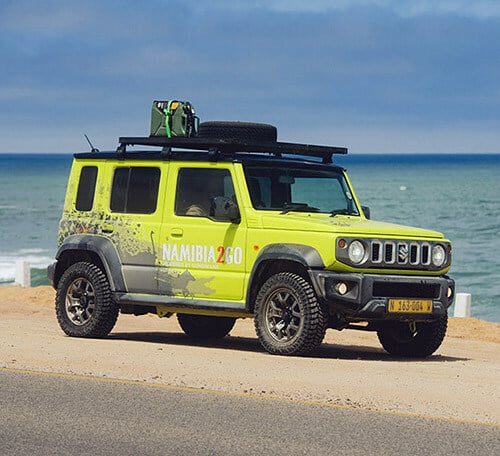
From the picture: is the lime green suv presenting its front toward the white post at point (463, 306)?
no

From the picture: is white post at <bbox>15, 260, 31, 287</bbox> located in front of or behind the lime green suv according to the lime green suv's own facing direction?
behind

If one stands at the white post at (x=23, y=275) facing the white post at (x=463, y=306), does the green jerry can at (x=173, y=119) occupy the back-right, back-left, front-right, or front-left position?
front-right

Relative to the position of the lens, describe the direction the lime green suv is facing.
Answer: facing the viewer and to the right of the viewer

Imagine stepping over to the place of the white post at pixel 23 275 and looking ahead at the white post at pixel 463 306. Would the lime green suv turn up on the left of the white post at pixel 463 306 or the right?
right
